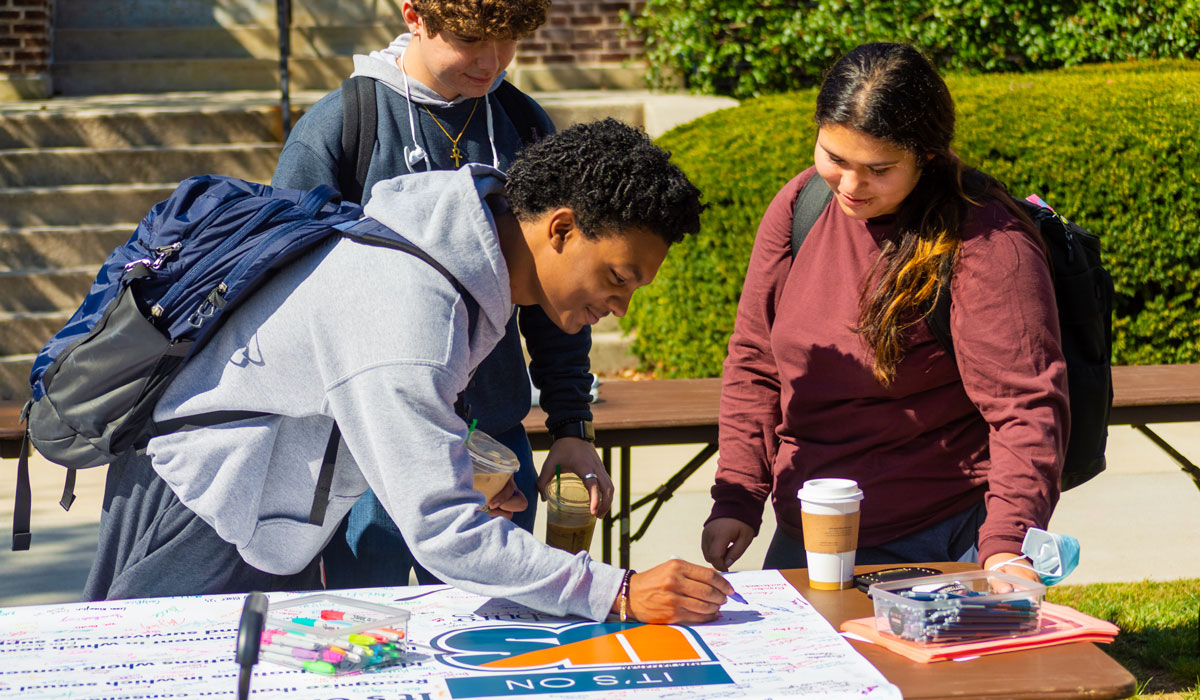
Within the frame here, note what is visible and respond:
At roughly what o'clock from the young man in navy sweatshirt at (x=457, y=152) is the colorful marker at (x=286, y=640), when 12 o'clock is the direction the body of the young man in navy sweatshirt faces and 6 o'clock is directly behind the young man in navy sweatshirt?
The colorful marker is roughly at 2 o'clock from the young man in navy sweatshirt.

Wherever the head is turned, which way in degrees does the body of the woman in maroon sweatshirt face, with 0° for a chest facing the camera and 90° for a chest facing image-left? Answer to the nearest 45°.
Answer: approximately 45°
